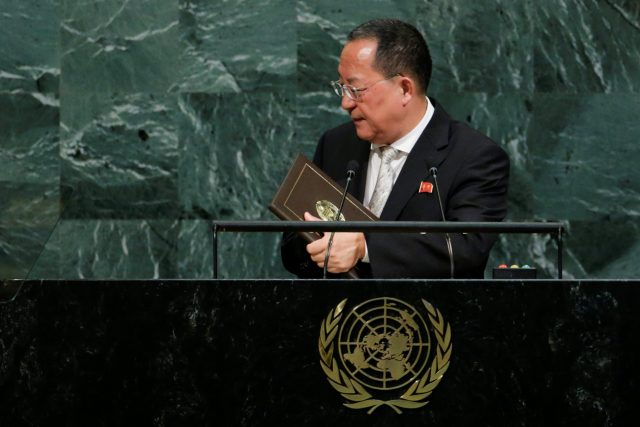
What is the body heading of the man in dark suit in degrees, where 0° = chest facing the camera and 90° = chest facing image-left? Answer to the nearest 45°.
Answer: approximately 45°
